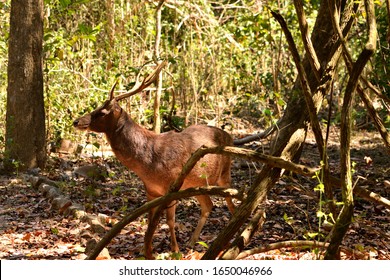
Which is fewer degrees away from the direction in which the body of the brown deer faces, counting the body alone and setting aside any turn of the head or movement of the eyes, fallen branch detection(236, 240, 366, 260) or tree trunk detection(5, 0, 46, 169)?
the tree trunk

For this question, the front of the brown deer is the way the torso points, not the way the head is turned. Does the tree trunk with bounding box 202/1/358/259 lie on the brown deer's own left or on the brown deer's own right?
on the brown deer's own left

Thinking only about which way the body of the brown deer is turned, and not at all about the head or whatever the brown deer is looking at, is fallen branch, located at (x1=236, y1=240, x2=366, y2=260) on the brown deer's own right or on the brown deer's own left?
on the brown deer's own left

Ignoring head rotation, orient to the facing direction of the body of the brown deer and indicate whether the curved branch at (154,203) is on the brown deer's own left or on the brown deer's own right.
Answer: on the brown deer's own left

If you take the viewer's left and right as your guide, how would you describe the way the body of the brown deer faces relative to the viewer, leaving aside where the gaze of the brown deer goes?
facing to the left of the viewer
